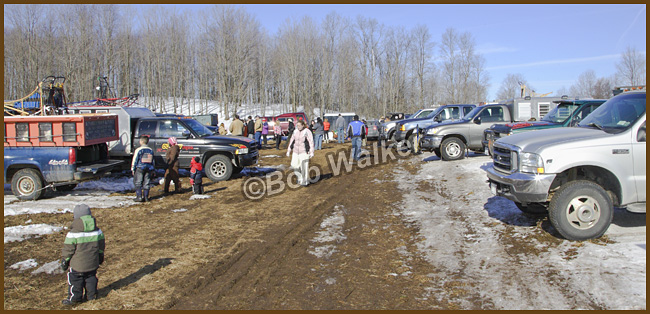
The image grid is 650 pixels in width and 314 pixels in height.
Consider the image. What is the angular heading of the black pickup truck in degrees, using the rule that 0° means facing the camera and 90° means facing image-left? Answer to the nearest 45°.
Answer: approximately 315°

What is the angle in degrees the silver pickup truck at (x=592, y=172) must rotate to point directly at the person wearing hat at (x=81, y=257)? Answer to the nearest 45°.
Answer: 0° — it already faces them

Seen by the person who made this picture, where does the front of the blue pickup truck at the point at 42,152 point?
facing away from the viewer and to the left of the viewer

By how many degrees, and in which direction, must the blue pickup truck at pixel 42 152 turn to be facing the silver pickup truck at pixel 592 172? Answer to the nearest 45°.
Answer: approximately 180°

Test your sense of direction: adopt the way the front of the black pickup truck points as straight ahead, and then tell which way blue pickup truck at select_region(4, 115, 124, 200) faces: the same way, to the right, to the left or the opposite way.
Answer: the opposite way

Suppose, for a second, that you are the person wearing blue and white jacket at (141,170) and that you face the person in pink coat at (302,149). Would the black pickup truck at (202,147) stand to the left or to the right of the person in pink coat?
left

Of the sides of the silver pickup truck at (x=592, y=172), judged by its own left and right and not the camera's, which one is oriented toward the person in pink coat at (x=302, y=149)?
right

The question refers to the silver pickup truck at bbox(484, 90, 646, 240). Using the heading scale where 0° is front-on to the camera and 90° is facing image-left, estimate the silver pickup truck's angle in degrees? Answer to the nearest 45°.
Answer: approximately 45°

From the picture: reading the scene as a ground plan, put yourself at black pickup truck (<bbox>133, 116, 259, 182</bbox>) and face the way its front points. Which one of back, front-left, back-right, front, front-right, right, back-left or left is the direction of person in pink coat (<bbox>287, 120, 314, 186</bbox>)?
front

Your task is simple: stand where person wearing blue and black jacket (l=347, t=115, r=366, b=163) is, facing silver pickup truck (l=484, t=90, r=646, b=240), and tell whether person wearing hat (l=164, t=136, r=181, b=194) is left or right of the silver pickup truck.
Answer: right

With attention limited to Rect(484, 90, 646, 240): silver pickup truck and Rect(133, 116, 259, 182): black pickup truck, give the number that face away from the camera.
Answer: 0

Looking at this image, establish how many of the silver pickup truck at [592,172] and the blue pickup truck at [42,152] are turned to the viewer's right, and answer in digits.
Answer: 0
